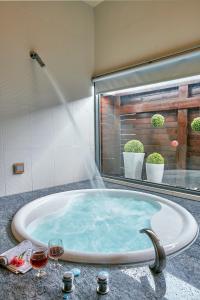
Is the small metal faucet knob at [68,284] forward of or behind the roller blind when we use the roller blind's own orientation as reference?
forward

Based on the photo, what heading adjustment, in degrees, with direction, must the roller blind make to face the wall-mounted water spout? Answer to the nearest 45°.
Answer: approximately 45° to its right

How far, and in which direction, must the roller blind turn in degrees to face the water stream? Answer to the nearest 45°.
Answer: approximately 90° to its right

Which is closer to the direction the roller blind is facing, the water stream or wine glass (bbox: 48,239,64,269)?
the wine glass

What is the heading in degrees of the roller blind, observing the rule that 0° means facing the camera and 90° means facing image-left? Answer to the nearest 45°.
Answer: approximately 45°

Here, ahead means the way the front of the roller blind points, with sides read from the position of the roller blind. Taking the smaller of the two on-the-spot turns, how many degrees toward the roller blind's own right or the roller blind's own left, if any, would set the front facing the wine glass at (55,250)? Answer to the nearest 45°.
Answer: approximately 45° to the roller blind's own left

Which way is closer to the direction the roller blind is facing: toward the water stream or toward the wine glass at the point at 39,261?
the wine glass

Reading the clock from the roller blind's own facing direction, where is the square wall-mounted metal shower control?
The square wall-mounted metal shower control is roughly at 1 o'clock from the roller blind.
